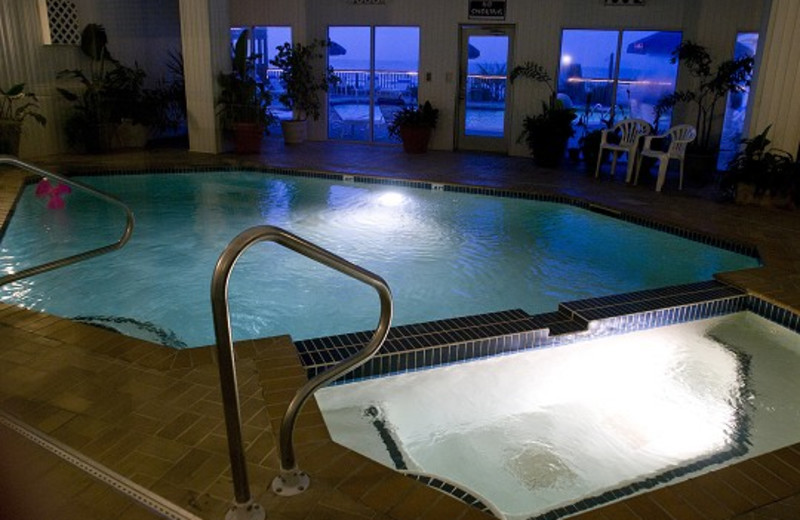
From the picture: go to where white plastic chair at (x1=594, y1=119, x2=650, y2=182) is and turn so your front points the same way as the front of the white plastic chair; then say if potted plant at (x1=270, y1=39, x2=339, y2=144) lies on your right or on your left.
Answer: on your right

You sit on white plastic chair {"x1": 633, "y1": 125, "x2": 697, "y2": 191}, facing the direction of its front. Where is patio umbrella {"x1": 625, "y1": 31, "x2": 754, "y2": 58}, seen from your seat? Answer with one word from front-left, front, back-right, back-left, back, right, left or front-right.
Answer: back-right

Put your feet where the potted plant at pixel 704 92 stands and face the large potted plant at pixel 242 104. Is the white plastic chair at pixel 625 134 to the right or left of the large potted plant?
left

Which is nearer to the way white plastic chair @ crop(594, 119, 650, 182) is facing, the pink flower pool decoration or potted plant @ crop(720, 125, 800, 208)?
the pink flower pool decoration

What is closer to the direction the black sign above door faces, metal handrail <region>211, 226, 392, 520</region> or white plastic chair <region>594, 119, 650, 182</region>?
the metal handrail

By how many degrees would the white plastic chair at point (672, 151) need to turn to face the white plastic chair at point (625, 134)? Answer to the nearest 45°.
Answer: approximately 90° to its right

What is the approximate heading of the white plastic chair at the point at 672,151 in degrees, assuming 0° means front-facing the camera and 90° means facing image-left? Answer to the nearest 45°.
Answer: approximately 45°

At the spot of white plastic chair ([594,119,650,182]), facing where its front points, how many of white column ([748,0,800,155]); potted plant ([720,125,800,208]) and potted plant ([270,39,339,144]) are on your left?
2

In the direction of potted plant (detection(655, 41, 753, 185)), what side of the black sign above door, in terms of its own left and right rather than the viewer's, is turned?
left
